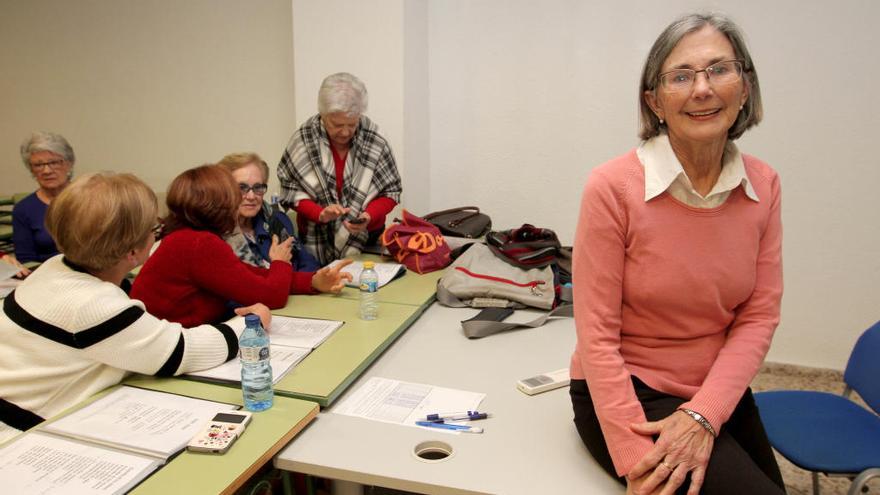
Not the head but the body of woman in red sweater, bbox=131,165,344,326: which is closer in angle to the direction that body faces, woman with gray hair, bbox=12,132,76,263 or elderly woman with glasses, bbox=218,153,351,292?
the elderly woman with glasses

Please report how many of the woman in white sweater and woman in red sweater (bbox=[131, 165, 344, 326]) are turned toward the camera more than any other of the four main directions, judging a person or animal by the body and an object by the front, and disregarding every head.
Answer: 0

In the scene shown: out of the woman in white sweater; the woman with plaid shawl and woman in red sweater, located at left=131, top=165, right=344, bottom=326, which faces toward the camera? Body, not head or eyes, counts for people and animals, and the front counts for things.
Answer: the woman with plaid shawl

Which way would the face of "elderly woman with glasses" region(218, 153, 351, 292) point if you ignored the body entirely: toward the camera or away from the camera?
toward the camera

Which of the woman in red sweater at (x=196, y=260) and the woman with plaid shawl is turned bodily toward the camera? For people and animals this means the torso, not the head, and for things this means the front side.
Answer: the woman with plaid shawl

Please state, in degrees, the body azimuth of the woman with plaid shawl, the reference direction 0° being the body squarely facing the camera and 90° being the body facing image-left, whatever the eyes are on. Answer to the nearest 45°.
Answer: approximately 0°

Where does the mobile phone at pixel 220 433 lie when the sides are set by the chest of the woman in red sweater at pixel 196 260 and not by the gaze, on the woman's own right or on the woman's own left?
on the woman's own right

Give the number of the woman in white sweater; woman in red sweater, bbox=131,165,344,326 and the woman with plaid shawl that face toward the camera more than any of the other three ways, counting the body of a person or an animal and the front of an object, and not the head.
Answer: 1

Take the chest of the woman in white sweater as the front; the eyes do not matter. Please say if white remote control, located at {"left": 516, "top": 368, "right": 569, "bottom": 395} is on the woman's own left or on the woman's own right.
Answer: on the woman's own right

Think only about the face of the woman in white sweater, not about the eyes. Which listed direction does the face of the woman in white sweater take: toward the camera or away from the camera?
away from the camera

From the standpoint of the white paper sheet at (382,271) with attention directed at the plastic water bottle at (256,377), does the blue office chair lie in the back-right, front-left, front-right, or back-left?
front-left

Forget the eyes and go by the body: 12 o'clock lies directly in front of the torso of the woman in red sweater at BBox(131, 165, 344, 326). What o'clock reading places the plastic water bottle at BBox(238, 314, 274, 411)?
The plastic water bottle is roughly at 4 o'clock from the woman in red sweater.

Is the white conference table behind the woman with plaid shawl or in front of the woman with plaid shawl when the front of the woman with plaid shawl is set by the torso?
in front

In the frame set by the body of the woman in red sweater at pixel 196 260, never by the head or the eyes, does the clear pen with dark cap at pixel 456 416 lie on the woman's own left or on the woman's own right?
on the woman's own right

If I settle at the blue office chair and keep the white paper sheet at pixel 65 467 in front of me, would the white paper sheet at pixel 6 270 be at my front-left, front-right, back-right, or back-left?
front-right

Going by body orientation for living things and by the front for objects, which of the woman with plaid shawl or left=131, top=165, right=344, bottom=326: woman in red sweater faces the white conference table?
the woman with plaid shawl

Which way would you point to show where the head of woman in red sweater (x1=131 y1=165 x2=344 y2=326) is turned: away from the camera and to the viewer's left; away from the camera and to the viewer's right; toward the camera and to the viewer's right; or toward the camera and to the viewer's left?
away from the camera and to the viewer's right
